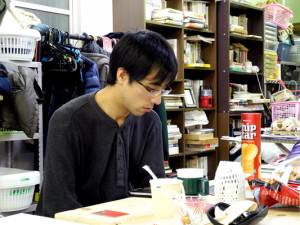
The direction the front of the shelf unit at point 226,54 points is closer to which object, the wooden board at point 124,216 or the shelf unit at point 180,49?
the wooden board

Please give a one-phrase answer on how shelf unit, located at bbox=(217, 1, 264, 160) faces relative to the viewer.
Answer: facing the viewer and to the right of the viewer

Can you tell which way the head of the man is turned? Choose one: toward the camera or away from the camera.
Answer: toward the camera

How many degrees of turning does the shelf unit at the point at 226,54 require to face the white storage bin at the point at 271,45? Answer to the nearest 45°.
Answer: approximately 90° to its left

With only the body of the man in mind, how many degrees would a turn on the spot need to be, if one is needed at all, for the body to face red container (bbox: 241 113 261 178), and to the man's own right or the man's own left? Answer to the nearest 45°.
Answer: approximately 45° to the man's own left

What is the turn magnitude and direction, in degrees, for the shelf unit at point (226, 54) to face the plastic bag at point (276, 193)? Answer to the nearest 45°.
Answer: approximately 45° to its right

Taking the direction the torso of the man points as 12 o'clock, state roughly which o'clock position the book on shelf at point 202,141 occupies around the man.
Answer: The book on shelf is roughly at 8 o'clock from the man.

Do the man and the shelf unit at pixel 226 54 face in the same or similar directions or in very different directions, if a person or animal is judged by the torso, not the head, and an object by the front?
same or similar directions

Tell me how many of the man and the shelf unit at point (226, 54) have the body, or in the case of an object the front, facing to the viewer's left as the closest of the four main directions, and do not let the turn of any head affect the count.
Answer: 0

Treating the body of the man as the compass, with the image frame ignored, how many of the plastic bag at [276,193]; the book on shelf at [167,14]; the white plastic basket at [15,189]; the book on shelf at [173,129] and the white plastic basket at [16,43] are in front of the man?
1

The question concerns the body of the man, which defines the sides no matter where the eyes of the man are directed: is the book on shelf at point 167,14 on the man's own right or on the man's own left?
on the man's own left

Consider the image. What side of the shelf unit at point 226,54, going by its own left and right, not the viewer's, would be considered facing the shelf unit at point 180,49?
right

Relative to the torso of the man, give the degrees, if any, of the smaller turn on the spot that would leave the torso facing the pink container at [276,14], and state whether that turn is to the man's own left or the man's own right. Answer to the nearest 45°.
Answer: approximately 90° to the man's own left
